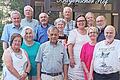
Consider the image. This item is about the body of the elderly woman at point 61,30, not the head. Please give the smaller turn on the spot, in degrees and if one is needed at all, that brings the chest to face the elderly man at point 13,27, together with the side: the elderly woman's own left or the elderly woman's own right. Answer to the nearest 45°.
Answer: approximately 90° to the elderly woman's own right

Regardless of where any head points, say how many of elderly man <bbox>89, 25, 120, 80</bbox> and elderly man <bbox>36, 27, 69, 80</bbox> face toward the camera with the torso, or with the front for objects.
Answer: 2

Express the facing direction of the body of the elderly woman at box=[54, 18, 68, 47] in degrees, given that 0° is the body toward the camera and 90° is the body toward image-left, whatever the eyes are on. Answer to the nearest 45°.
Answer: approximately 0°

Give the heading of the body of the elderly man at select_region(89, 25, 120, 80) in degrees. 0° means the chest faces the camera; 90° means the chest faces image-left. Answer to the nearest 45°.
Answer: approximately 0°
